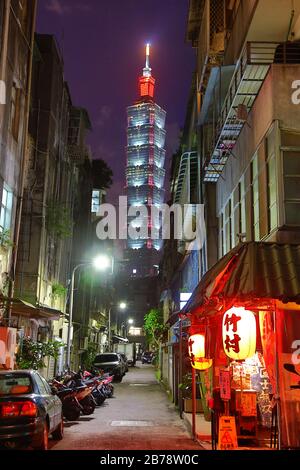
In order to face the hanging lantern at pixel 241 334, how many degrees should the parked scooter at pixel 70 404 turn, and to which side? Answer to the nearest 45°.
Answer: approximately 180°

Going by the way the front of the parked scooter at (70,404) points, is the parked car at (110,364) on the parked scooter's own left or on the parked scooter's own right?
on the parked scooter's own right

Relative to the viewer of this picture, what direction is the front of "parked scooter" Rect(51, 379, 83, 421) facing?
facing away from the viewer and to the left of the viewer

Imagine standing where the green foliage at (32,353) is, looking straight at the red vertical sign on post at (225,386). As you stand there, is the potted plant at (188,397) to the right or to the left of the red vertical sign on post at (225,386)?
left

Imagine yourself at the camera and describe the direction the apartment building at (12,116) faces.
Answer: facing to the right of the viewer

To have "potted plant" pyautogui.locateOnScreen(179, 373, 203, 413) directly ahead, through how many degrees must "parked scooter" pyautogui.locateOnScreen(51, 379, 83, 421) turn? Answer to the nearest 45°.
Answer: approximately 135° to its right

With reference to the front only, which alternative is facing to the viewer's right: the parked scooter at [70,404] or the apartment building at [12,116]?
the apartment building
